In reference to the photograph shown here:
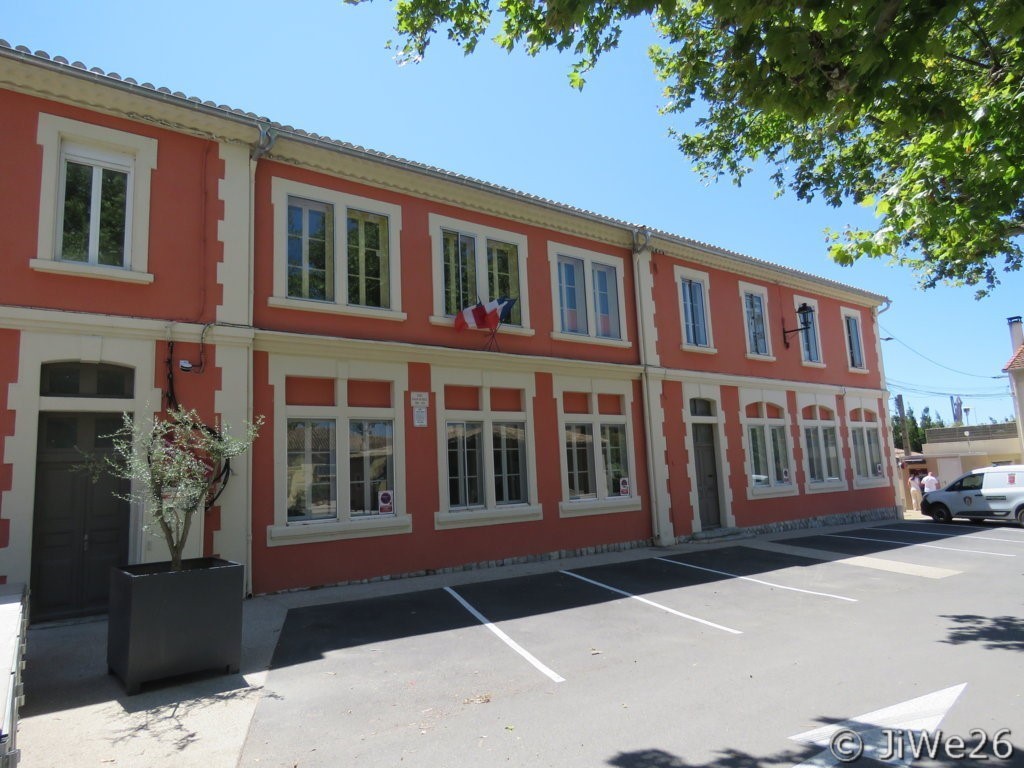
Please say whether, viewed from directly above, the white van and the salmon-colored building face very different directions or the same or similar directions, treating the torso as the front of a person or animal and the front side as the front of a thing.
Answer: very different directions

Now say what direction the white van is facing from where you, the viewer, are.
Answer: facing to the left of the viewer

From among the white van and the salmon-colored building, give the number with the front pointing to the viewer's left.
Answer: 1

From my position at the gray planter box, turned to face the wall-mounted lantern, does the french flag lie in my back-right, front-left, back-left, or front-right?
front-left

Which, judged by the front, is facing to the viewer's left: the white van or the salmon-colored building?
the white van

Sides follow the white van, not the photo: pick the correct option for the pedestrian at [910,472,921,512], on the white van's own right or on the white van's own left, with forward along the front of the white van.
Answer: on the white van's own right

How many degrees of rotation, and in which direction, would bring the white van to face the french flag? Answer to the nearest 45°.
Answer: approximately 45° to its left

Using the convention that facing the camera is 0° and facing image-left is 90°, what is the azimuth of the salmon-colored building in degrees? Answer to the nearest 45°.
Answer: approximately 315°

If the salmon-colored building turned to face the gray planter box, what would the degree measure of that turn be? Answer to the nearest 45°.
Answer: approximately 45° to its right
